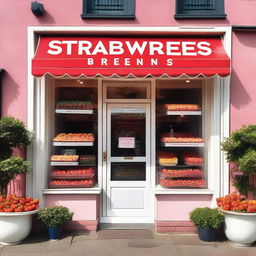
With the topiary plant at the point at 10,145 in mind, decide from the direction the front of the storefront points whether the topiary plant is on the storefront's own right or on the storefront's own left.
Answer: on the storefront's own right

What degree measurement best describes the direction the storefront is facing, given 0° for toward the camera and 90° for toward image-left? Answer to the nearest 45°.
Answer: approximately 0°

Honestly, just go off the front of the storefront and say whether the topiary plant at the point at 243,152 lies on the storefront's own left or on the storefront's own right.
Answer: on the storefront's own left
